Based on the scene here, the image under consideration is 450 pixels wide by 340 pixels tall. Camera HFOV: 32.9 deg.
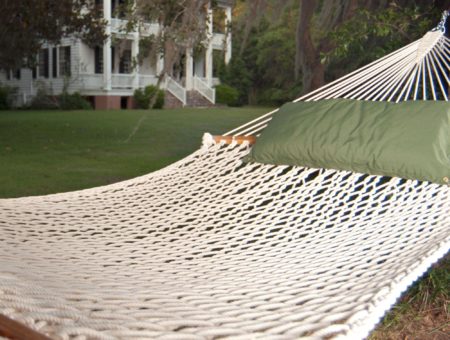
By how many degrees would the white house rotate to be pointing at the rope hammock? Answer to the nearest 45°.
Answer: approximately 45° to its right

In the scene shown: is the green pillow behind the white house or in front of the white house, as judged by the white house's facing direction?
in front

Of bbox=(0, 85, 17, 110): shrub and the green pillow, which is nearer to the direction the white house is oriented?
the green pillow

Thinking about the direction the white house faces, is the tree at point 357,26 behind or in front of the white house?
in front

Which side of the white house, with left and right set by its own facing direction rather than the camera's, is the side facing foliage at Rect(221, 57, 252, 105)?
left

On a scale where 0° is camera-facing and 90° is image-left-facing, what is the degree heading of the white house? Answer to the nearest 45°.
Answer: approximately 315°

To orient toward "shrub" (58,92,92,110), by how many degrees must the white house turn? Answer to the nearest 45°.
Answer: approximately 45° to its right

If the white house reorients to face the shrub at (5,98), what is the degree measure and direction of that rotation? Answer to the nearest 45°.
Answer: approximately 90° to its right

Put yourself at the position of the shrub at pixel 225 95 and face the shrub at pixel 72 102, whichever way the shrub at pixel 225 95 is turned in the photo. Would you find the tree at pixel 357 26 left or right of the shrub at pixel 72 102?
left

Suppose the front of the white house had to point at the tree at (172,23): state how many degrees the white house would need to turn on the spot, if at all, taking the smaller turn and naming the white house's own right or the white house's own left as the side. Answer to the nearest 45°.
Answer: approximately 45° to the white house's own right

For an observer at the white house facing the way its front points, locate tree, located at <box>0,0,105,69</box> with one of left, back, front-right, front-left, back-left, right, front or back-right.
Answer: front-right

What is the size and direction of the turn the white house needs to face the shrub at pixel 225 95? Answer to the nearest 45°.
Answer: approximately 45° to its left
